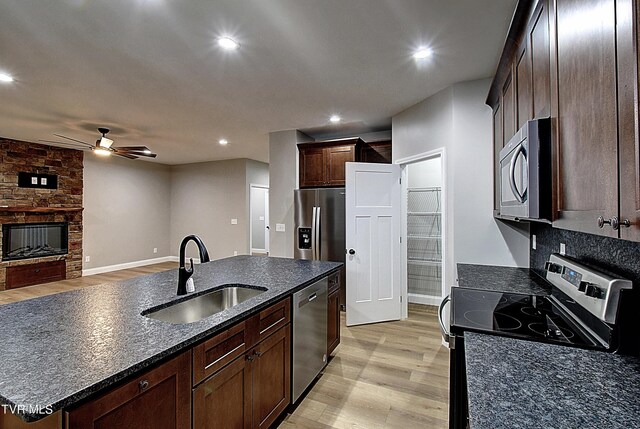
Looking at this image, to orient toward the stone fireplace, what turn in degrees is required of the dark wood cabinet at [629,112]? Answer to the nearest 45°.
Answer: approximately 45° to its right

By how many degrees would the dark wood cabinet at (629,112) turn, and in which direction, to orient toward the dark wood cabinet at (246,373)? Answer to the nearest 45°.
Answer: approximately 45° to its right

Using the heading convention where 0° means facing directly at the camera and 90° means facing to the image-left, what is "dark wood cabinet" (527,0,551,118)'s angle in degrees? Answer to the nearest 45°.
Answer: approximately 90°

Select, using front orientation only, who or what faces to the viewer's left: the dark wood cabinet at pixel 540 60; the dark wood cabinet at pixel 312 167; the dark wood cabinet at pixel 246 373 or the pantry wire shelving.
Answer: the dark wood cabinet at pixel 540 60

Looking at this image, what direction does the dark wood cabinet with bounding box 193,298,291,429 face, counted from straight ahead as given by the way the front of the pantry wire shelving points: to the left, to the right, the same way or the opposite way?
to the left

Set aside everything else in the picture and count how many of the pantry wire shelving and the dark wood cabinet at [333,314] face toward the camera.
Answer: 1

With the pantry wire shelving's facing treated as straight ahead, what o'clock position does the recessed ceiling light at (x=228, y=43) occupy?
The recessed ceiling light is roughly at 1 o'clock from the pantry wire shelving.

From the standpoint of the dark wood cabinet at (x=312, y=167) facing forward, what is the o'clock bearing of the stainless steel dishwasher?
The stainless steel dishwasher is roughly at 12 o'clock from the dark wood cabinet.

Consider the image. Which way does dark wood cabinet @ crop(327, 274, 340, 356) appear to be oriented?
to the viewer's right

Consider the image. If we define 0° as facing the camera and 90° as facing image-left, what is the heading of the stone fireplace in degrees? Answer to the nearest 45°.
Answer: approximately 315°

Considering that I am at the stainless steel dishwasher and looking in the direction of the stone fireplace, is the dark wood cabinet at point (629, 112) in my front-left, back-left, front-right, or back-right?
back-left

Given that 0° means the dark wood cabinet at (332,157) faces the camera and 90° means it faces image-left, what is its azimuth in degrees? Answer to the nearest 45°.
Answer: approximately 0°

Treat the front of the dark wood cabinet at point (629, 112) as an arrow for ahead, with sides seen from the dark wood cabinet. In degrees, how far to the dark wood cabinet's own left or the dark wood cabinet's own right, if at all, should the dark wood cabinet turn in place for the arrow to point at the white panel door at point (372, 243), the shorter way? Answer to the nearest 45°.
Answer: approximately 90° to the dark wood cabinet's own right

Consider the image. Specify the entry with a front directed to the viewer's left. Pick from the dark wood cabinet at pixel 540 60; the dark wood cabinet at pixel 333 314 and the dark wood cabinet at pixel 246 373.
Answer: the dark wood cabinet at pixel 540 60
